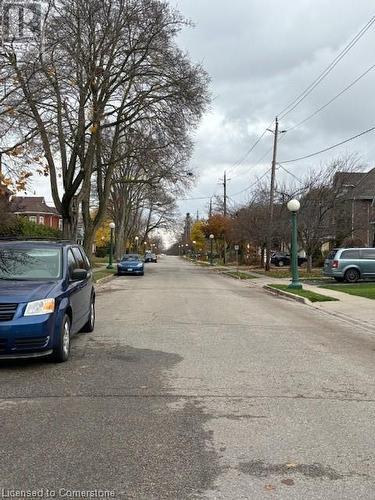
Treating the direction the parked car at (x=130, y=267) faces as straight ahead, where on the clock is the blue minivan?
The blue minivan is roughly at 12 o'clock from the parked car.

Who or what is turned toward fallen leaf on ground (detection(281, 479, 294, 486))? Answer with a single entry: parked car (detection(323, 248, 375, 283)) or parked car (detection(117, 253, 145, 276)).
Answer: parked car (detection(117, 253, 145, 276))

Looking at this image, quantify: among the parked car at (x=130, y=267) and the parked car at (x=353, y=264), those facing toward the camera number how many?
1

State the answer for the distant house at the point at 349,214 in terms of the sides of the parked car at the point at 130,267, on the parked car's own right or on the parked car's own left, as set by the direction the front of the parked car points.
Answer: on the parked car's own left

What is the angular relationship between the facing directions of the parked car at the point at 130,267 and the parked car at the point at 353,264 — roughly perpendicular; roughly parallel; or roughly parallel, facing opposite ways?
roughly perpendicular

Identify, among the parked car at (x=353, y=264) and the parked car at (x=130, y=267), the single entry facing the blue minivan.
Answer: the parked car at (x=130, y=267)

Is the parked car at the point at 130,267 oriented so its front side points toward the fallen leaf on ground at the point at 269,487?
yes

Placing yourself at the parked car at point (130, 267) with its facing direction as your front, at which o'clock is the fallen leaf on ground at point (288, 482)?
The fallen leaf on ground is roughly at 12 o'clock from the parked car.
